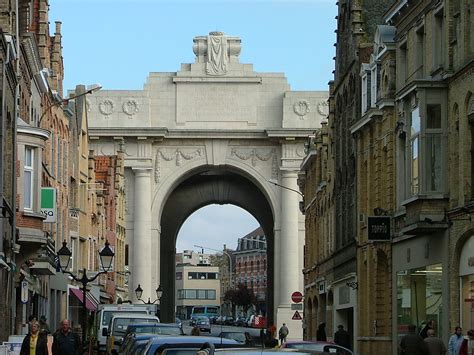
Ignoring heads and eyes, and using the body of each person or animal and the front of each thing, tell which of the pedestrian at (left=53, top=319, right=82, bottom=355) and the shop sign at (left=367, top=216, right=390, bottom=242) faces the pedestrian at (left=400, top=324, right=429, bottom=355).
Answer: the shop sign

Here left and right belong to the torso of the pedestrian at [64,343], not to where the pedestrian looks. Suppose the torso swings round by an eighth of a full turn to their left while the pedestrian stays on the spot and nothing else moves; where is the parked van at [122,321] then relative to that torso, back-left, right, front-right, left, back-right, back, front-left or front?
back-left

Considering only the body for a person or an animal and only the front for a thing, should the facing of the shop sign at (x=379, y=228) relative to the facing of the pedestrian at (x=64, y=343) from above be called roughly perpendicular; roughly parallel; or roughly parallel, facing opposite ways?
roughly parallel

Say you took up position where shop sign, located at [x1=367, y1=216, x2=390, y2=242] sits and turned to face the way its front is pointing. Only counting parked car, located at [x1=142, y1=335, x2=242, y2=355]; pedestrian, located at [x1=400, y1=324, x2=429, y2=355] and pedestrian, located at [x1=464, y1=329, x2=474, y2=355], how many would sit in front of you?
3

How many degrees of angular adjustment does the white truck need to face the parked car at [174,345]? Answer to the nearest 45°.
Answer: approximately 45° to its left

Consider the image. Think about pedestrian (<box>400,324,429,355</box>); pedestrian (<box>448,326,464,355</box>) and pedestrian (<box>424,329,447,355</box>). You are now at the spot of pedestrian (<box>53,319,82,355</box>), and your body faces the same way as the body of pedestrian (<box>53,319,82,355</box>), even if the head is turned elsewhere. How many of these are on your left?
3

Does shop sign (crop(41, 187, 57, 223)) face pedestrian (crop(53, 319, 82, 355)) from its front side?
yes

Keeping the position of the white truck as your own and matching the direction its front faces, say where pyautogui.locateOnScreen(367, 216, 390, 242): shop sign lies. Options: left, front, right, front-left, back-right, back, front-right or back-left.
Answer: left

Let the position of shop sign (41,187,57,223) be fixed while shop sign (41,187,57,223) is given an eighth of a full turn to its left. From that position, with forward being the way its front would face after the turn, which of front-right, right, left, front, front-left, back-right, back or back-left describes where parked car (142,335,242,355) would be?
front-right

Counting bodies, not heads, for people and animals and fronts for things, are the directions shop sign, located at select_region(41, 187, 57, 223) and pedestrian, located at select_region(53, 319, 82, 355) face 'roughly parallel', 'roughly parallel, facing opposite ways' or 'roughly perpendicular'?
roughly parallel

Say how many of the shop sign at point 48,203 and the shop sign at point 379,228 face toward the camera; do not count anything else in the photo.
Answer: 2

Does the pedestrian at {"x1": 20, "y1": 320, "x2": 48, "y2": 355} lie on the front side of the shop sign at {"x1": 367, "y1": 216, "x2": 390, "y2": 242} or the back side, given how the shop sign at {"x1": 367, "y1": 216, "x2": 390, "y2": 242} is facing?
on the front side

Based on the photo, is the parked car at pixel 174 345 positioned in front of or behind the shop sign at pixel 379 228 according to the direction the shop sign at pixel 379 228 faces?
in front

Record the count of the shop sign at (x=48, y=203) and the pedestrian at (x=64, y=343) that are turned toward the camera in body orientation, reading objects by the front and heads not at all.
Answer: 2

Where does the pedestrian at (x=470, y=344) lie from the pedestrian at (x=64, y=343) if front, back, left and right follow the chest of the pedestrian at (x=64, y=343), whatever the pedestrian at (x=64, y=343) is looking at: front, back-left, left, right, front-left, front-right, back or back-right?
left

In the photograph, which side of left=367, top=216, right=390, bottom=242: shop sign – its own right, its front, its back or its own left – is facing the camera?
front
